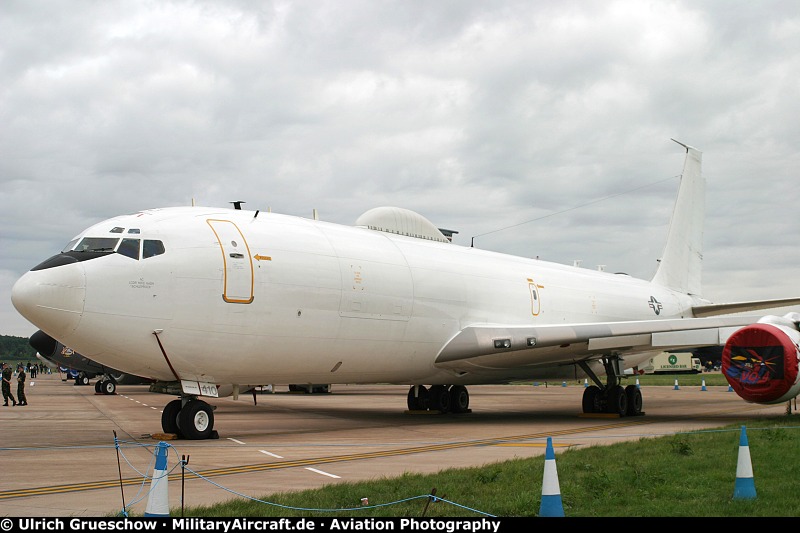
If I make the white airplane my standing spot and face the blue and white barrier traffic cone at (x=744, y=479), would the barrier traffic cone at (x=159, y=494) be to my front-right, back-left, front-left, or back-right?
front-right

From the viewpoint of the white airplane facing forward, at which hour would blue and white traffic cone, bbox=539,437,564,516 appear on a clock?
The blue and white traffic cone is roughly at 10 o'clock from the white airplane.

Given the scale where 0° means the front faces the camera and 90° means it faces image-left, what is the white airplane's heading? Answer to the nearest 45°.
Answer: approximately 45°

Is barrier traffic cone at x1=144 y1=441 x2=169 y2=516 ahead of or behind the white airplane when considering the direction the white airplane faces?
ahead

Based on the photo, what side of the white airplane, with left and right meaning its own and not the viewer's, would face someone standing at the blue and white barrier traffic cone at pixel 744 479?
left

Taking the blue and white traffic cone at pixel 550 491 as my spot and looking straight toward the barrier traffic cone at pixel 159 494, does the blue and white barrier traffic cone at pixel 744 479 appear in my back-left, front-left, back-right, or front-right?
back-right
